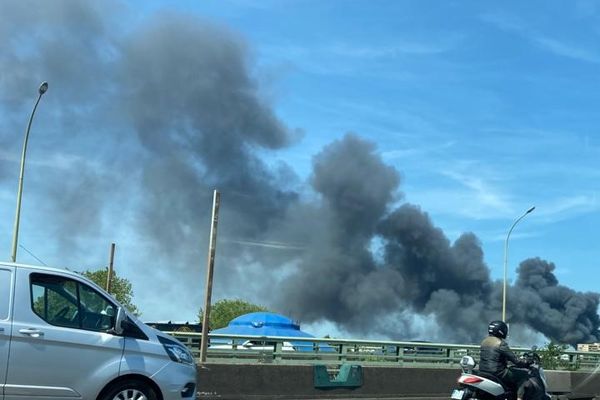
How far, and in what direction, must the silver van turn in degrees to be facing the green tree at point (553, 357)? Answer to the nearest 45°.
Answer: approximately 45° to its left

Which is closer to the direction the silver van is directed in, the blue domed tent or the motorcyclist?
the motorcyclist

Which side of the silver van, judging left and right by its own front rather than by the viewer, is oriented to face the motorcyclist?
front

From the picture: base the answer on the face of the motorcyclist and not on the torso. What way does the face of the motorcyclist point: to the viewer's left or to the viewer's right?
to the viewer's right

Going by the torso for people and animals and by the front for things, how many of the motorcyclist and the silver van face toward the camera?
0

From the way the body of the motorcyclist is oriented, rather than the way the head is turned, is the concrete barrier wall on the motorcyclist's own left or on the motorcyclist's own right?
on the motorcyclist's own left

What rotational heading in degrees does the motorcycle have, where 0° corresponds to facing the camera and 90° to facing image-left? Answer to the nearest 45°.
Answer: approximately 225°

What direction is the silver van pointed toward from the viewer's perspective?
to the viewer's right
